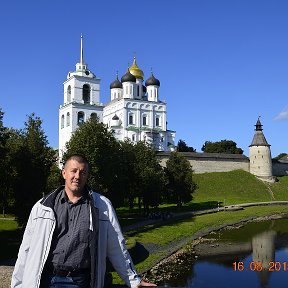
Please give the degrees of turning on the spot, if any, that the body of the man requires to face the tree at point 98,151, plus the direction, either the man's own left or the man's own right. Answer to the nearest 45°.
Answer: approximately 180°

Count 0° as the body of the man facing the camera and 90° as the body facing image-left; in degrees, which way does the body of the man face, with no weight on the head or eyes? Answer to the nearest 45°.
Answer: approximately 0°

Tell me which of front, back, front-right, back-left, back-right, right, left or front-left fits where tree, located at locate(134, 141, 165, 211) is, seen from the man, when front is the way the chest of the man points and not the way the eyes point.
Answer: back

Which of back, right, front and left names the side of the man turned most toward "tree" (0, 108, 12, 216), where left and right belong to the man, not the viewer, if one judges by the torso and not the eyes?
back

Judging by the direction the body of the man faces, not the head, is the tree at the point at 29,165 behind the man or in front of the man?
behind

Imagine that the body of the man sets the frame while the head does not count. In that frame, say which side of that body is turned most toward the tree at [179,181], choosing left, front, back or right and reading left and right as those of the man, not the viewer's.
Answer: back
